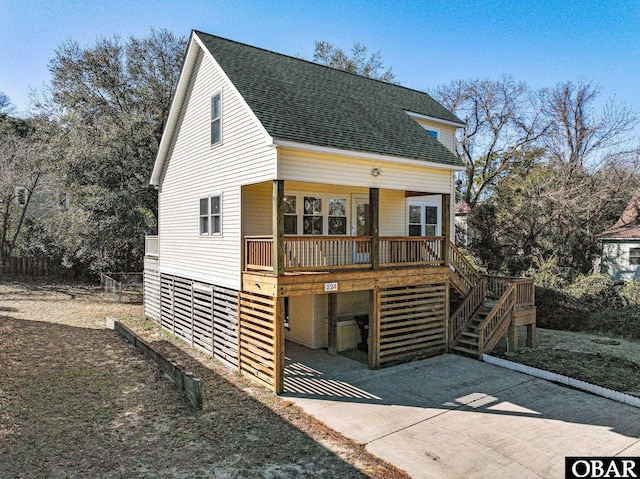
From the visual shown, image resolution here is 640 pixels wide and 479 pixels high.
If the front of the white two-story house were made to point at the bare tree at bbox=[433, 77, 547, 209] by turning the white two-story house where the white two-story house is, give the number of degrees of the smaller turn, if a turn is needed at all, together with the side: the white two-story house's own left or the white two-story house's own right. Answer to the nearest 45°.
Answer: approximately 90° to the white two-story house's own left

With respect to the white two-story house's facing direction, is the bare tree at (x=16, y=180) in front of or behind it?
behind

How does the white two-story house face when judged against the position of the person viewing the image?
facing the viewer and to the right of the viewer

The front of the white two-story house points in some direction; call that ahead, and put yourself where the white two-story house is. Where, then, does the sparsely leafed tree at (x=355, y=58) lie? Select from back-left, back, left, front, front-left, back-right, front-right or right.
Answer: back-left

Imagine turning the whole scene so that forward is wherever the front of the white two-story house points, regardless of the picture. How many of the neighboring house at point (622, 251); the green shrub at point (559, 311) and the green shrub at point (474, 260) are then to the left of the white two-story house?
3

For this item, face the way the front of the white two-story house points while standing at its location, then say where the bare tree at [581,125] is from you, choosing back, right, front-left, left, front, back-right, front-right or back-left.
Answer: left

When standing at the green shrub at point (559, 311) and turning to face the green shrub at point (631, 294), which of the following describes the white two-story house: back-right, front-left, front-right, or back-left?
back-right

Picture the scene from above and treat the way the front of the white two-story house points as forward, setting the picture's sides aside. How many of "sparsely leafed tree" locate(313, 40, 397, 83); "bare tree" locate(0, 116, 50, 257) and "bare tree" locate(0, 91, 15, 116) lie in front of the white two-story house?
0

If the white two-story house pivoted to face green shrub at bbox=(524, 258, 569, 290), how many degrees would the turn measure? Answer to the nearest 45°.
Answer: approximately 90° to its left

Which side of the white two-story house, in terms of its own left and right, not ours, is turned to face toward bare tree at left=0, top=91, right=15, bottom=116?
back

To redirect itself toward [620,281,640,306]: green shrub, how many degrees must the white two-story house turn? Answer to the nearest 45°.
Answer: approximately 90° to its left

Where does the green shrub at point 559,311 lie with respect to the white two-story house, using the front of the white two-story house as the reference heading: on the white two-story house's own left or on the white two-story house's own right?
on the white two-story house's own left

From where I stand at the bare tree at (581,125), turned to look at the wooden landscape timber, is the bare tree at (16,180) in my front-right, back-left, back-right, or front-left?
front-right

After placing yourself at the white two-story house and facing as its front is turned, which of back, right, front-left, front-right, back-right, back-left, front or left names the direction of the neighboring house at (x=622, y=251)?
left
